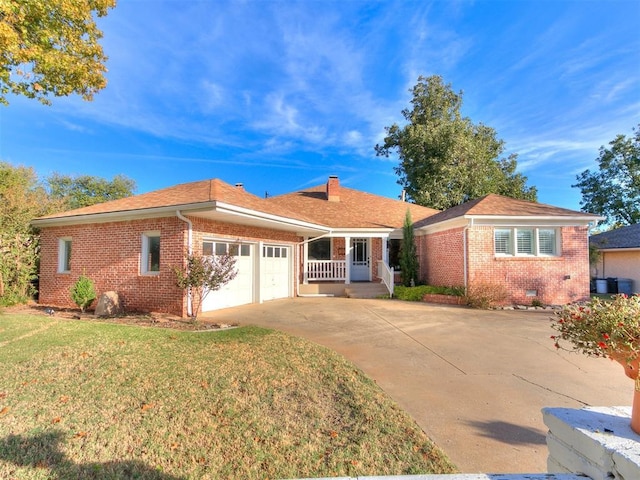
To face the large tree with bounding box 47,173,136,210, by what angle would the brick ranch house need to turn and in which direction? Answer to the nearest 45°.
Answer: approximately 135° to its right

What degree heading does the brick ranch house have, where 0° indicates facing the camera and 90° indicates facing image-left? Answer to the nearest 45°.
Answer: approximately 0°

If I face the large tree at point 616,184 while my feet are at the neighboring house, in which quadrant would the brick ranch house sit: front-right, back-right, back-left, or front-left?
back-left

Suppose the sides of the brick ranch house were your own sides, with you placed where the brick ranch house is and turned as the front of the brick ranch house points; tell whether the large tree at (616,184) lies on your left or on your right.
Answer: on your left

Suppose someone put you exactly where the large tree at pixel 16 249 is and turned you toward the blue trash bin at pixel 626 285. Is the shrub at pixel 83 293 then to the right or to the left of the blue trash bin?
right

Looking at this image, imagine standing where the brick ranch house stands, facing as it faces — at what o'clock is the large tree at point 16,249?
The large tree is roughly at 3 o'clock from the brick ranch house.

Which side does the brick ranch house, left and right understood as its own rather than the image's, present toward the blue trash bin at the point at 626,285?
left

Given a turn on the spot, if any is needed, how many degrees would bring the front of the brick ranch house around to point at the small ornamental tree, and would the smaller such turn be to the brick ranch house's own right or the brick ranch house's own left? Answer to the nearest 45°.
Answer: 0° — it already faces it

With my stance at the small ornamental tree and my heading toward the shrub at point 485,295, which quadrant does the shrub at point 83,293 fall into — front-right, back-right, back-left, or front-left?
back-left

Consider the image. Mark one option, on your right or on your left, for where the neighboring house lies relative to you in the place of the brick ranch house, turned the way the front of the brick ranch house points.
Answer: on your left

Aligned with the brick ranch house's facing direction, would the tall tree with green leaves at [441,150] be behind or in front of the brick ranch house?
behind

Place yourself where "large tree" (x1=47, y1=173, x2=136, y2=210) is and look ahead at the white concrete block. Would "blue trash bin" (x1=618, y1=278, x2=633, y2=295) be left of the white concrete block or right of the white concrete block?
left

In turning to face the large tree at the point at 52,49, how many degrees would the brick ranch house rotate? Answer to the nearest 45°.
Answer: approximately 45° to its right
